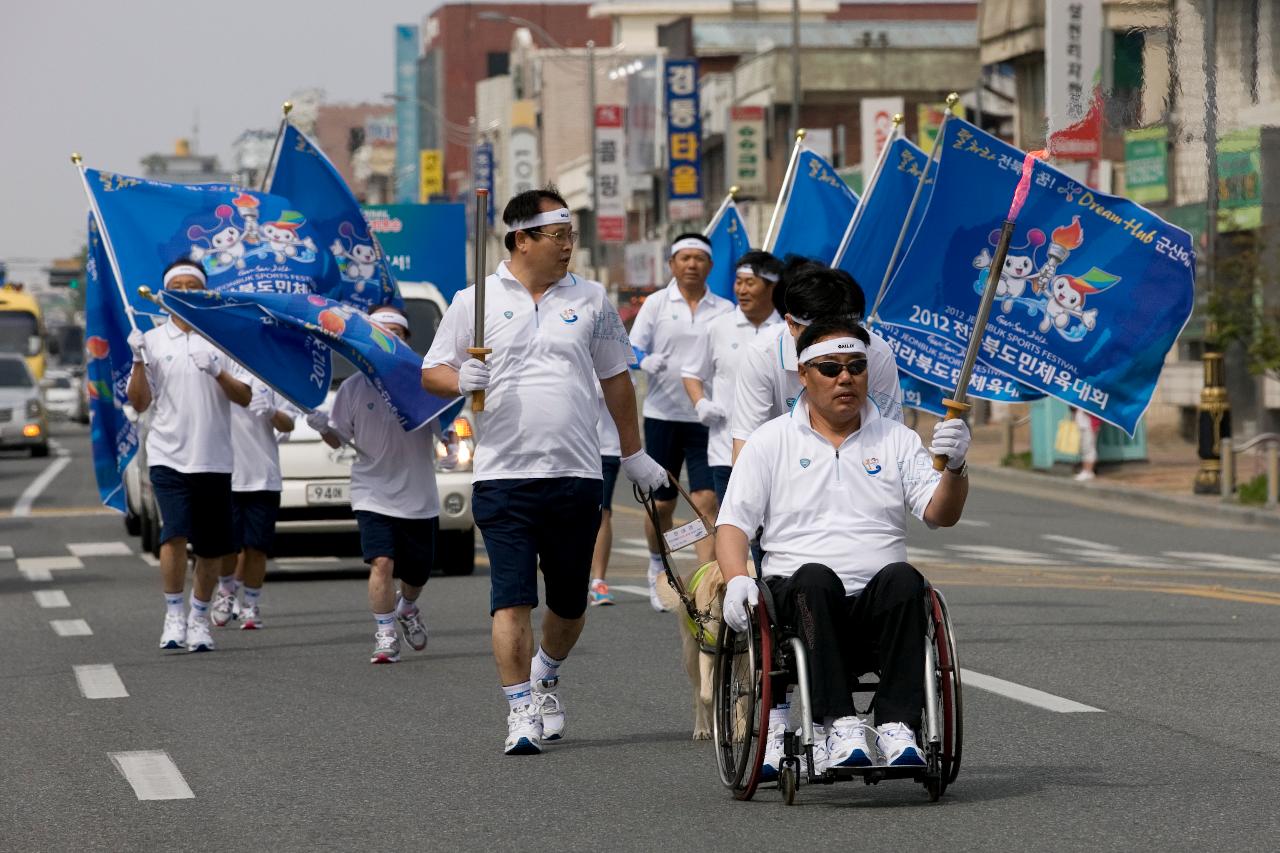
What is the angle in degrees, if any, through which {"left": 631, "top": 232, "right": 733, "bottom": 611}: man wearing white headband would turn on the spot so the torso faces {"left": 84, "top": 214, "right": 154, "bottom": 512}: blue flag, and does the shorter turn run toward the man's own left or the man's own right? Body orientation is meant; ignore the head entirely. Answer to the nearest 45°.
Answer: approximately 90° to the man's own right

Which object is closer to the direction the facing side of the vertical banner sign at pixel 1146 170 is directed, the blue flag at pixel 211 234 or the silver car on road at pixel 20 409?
the blue flag

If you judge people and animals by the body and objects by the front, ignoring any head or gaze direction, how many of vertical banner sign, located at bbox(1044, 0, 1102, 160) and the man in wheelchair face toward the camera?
2

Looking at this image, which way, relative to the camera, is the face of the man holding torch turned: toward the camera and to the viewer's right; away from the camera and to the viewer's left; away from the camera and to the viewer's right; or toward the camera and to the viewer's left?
toward the camera and to the viewer's right

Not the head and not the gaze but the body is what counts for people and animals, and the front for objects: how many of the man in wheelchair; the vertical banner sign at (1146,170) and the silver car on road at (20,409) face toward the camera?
3

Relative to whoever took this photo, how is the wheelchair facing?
facing the viewer

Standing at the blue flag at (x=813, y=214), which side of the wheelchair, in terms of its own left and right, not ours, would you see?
back

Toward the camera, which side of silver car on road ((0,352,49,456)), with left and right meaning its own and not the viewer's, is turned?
front
